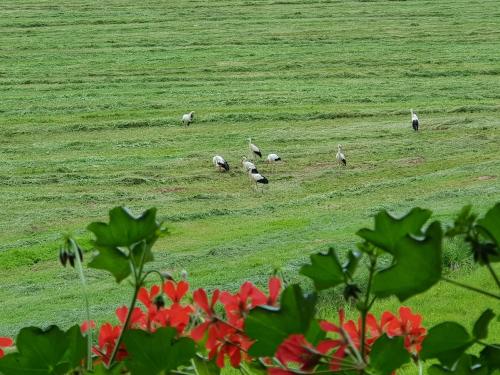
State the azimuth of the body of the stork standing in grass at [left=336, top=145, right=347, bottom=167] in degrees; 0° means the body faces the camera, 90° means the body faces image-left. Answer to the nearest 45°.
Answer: approximately 90°

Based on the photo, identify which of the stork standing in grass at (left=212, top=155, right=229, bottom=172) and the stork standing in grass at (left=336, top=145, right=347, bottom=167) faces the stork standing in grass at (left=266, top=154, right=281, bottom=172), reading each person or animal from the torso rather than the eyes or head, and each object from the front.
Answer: the stork standing in grass at (left=336, top=145, right=347, bottom=167)

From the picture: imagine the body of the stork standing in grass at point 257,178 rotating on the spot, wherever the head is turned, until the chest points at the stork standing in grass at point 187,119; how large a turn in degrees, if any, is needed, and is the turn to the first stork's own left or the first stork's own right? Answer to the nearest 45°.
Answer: approximately 90° to the first stork's own right

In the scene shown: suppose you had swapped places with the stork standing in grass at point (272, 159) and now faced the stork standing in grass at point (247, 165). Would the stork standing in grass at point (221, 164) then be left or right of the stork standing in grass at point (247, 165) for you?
right

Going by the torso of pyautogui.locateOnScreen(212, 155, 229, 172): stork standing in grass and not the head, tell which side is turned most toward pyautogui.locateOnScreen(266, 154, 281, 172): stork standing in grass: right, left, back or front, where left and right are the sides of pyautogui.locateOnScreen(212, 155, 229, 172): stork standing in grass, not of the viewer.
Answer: back

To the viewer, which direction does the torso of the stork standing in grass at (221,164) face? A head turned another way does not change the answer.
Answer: to the viewer's left

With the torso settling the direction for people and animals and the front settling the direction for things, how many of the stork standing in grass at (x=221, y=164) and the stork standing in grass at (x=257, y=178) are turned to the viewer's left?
2

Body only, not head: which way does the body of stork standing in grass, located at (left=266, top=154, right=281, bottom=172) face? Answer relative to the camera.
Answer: to the viewer's left

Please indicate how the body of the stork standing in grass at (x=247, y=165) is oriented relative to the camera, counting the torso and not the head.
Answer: to the viewer's left

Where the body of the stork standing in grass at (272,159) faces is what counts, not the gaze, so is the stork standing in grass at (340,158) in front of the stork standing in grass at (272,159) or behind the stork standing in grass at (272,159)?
behind

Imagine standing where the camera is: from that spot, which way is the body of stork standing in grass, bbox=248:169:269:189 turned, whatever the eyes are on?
to the viewer's left

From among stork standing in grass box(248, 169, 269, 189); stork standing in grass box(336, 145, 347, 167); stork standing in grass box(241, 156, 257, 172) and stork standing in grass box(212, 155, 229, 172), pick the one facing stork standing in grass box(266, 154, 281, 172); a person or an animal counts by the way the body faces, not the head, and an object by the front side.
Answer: stork standing in grass box(336, 145, 347, 167)

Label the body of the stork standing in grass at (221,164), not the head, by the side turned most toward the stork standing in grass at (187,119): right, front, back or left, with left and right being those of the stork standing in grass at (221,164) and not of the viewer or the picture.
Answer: right

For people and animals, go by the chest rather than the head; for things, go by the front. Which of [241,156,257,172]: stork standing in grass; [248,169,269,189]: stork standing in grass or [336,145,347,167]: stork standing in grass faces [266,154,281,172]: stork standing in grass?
[336,145,347,167]: stork standing in grass
